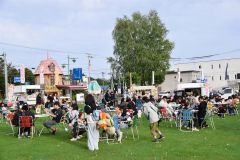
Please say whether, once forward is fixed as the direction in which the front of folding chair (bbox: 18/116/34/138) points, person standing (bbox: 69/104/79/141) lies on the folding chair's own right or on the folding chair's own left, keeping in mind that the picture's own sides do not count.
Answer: on the folding chair's own right

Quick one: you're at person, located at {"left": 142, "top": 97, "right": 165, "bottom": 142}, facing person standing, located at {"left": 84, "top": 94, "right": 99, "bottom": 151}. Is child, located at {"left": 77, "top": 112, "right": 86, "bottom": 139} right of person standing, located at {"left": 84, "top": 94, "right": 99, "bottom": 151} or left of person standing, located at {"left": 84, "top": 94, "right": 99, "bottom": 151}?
right

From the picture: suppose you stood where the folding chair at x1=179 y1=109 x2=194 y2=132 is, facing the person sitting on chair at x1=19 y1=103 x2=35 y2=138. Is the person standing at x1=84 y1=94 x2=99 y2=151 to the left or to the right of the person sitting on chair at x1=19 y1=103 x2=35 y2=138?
left
